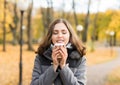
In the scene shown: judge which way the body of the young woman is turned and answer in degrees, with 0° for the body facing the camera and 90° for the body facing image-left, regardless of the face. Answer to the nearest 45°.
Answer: approximately 0°
